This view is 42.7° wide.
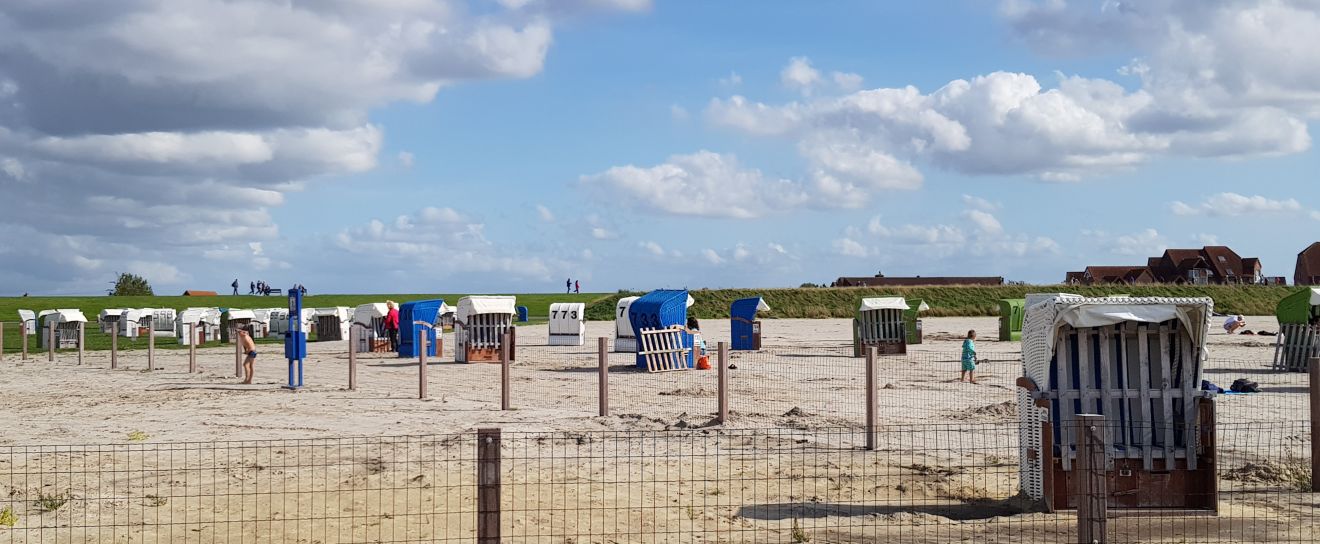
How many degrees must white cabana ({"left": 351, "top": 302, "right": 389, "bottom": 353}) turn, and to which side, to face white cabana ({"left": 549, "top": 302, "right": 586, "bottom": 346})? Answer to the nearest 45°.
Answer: approximately 45° to its left

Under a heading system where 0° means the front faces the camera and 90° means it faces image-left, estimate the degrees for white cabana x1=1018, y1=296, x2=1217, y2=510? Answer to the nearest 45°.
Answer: approximately 0°

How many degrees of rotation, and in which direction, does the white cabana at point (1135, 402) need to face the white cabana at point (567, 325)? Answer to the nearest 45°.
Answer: approximately 135° to its right

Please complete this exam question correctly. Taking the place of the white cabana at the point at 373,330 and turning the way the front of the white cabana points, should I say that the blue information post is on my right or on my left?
on my right

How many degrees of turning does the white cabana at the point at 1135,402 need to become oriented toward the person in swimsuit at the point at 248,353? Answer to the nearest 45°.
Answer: approximately 135° to its right

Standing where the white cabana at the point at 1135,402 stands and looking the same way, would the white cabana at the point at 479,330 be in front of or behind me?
behind

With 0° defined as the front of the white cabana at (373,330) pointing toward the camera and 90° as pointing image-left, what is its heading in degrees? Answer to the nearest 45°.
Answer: approximately 315°
